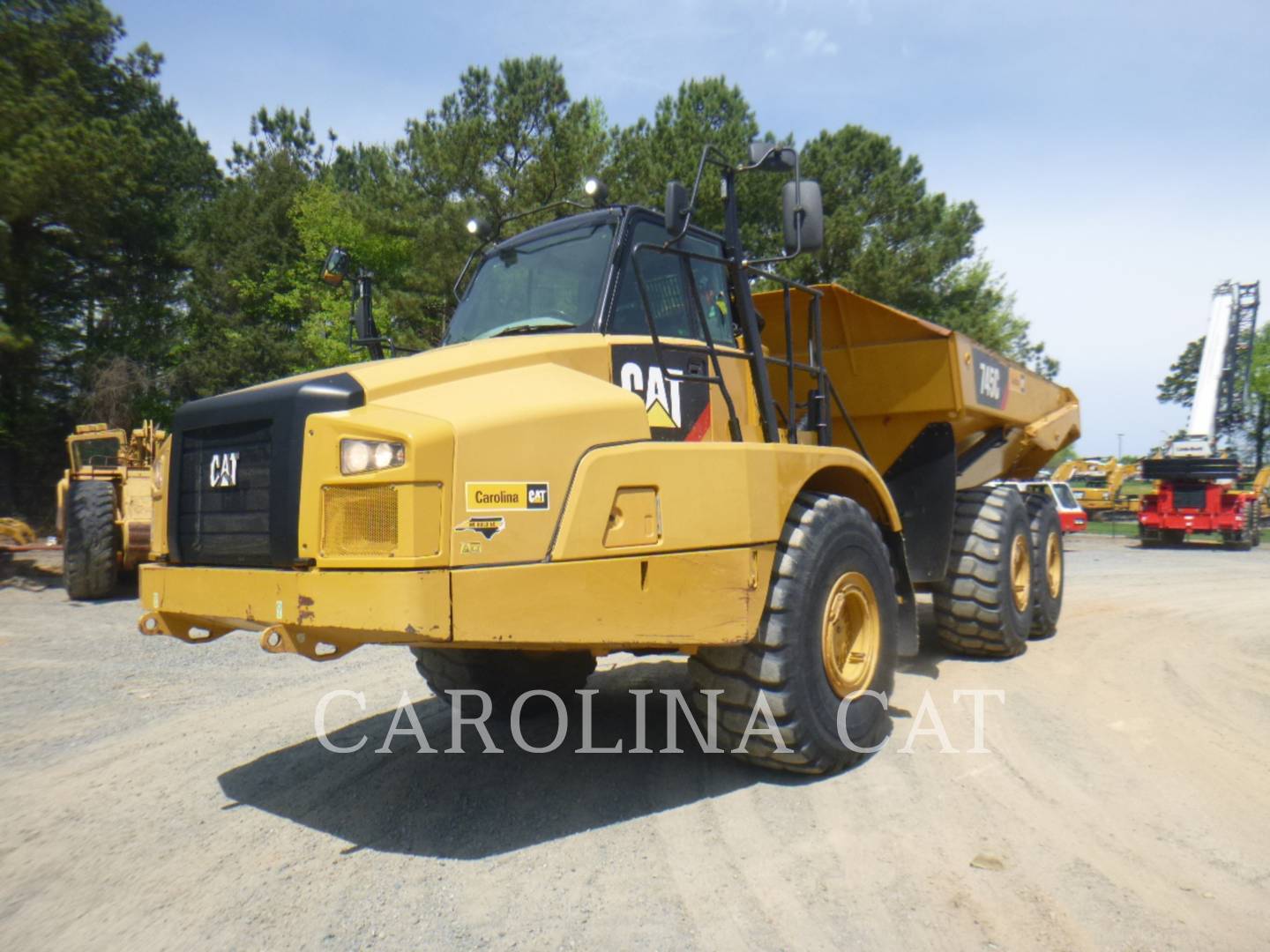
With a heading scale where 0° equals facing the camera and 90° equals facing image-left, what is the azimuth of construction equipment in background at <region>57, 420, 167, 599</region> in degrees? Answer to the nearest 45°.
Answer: approximately 0°

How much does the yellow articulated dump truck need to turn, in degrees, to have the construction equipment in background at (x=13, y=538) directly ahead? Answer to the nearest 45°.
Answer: approximately 90° to its right

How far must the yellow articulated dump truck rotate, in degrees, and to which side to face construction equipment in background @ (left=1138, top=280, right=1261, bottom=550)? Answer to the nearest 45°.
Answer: approximately 180°

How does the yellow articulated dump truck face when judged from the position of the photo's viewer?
facing the viewer and to the left of the viewer

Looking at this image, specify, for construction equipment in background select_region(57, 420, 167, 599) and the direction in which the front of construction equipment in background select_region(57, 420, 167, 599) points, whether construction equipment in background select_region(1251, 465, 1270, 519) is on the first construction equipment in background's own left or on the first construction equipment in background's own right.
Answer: on the first construction equipment in background's own left

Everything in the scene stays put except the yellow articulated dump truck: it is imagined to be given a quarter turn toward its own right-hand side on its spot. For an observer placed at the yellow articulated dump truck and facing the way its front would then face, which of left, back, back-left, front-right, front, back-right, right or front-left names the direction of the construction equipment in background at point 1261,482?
right

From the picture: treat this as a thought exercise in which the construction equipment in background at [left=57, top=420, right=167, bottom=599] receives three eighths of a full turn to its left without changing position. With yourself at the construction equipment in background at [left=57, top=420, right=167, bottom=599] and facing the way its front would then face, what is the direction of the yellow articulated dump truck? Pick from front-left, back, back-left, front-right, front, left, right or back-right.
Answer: back-right

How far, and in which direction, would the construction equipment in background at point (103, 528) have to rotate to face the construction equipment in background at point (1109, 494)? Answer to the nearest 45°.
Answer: approximately 90° to its left

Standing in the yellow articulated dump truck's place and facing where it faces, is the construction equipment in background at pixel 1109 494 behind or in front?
behind
